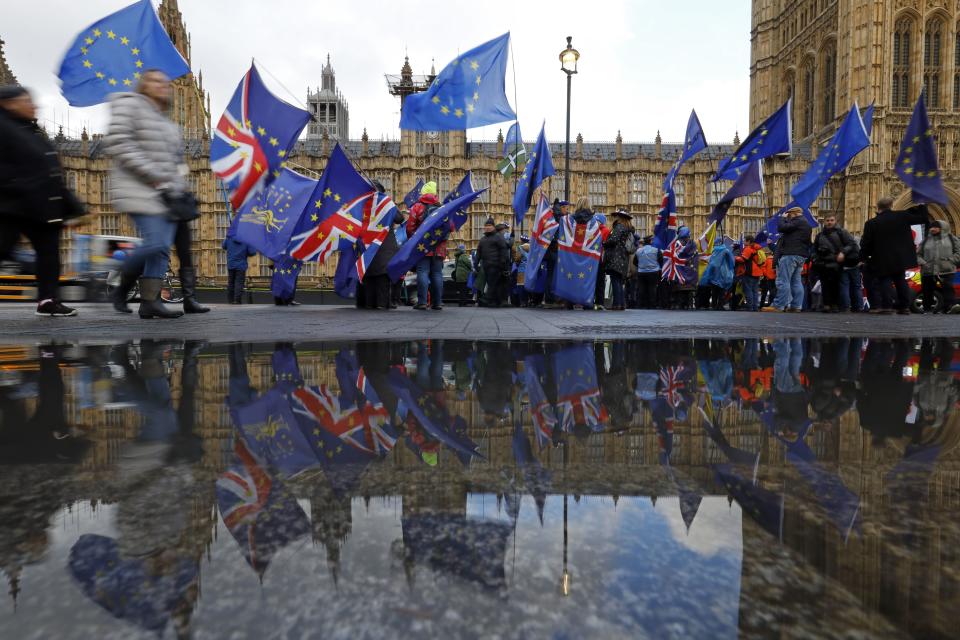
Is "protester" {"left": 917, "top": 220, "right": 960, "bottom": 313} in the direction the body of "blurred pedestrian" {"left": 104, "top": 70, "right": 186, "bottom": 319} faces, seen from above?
yes

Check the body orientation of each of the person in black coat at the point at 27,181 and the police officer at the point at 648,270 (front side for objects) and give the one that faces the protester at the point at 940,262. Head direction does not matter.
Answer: the person in black coat

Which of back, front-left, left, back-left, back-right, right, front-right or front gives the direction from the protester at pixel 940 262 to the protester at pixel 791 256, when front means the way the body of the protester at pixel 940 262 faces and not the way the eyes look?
front-right

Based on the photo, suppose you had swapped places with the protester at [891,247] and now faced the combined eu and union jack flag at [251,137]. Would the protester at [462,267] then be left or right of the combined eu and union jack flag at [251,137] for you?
right

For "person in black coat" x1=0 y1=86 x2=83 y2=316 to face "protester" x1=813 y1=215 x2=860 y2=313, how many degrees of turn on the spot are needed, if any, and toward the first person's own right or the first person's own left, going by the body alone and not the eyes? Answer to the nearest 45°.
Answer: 0° — they already face them

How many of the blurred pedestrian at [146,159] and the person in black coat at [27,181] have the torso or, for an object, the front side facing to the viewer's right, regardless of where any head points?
2
